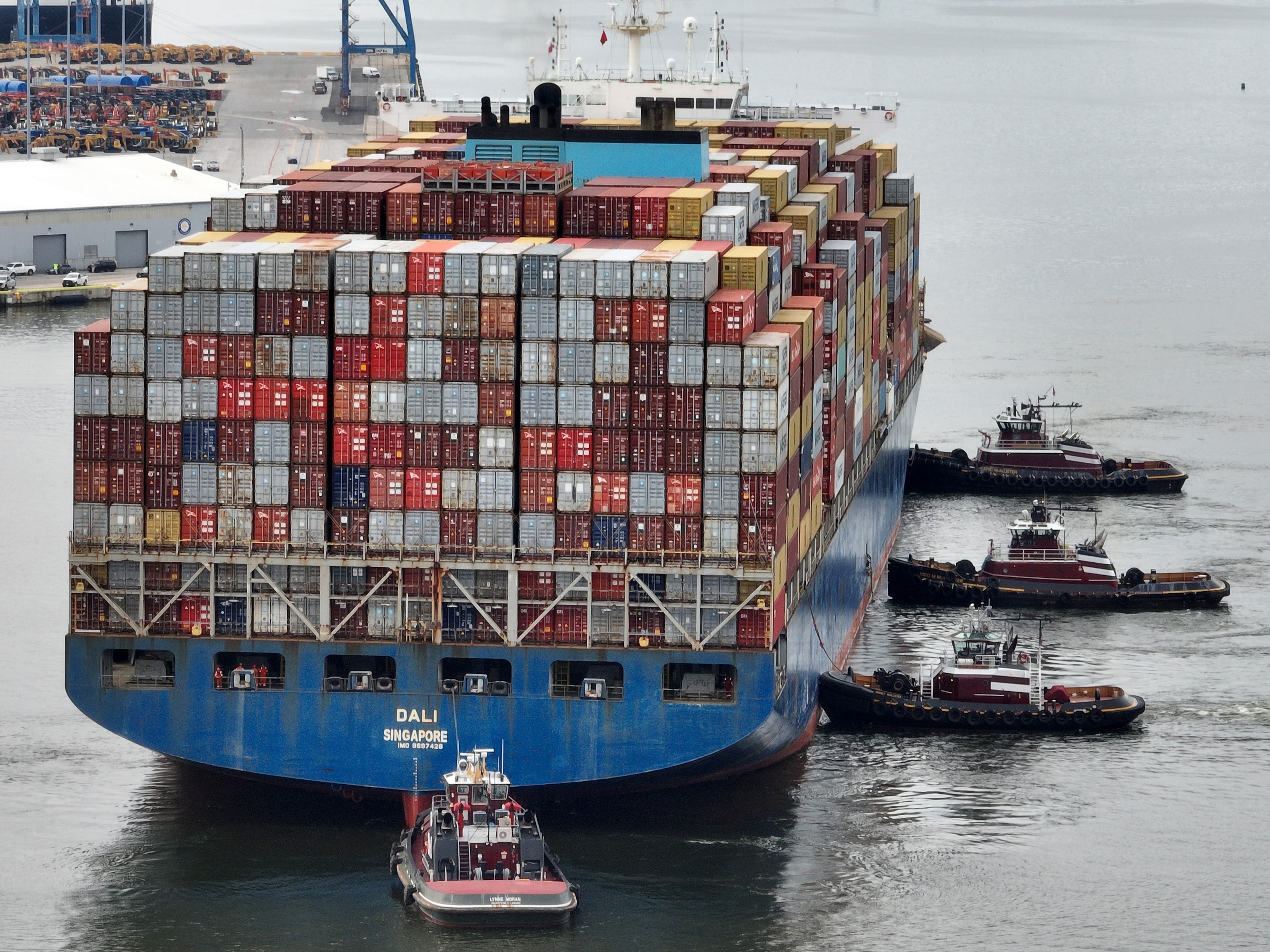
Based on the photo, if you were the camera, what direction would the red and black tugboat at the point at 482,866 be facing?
facing away from the viewer
